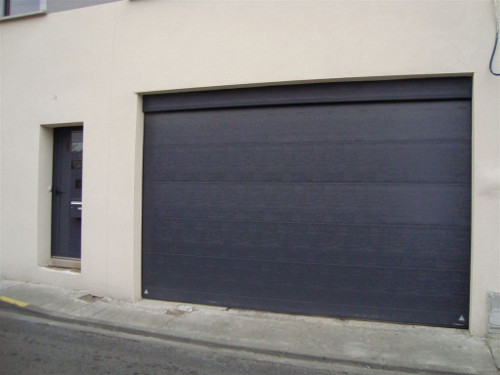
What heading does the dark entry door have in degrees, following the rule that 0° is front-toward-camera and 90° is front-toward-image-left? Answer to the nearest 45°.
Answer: approximately 45°

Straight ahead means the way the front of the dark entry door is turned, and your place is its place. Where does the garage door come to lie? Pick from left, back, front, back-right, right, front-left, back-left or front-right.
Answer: left
